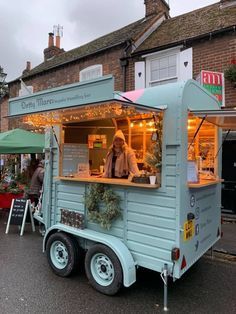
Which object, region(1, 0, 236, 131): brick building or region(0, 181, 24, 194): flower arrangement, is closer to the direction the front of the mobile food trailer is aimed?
the flower arrangement

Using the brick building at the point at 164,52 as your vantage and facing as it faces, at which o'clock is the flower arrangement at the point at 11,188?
The flower arrangement is roughly at 1 o'clock from the brick building.

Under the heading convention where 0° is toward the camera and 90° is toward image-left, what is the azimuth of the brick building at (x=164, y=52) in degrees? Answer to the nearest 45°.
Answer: approximately 45°

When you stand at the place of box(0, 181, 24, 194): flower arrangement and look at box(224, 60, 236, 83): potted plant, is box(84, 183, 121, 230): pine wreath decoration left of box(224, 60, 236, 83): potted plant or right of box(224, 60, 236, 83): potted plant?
right

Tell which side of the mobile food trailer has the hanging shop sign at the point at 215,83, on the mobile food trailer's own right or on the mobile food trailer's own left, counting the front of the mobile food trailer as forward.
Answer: on the mobile food trailer's own right

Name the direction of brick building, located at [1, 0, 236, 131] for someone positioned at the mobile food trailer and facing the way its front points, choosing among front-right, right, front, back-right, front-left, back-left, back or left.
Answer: front-right

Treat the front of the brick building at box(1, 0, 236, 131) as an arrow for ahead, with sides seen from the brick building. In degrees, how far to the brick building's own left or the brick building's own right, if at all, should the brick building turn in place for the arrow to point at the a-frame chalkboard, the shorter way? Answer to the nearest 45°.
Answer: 0° — it already faces it

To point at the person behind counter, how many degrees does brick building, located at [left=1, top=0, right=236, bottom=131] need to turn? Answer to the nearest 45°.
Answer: approximately 45° to its left

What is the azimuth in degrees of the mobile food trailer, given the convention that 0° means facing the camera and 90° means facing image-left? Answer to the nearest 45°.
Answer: approximately 135°

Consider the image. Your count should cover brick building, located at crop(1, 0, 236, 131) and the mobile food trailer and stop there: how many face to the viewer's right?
0

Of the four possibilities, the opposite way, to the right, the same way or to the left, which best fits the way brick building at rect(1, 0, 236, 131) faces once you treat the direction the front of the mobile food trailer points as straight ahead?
to the left

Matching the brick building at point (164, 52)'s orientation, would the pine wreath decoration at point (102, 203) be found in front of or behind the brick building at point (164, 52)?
in front
